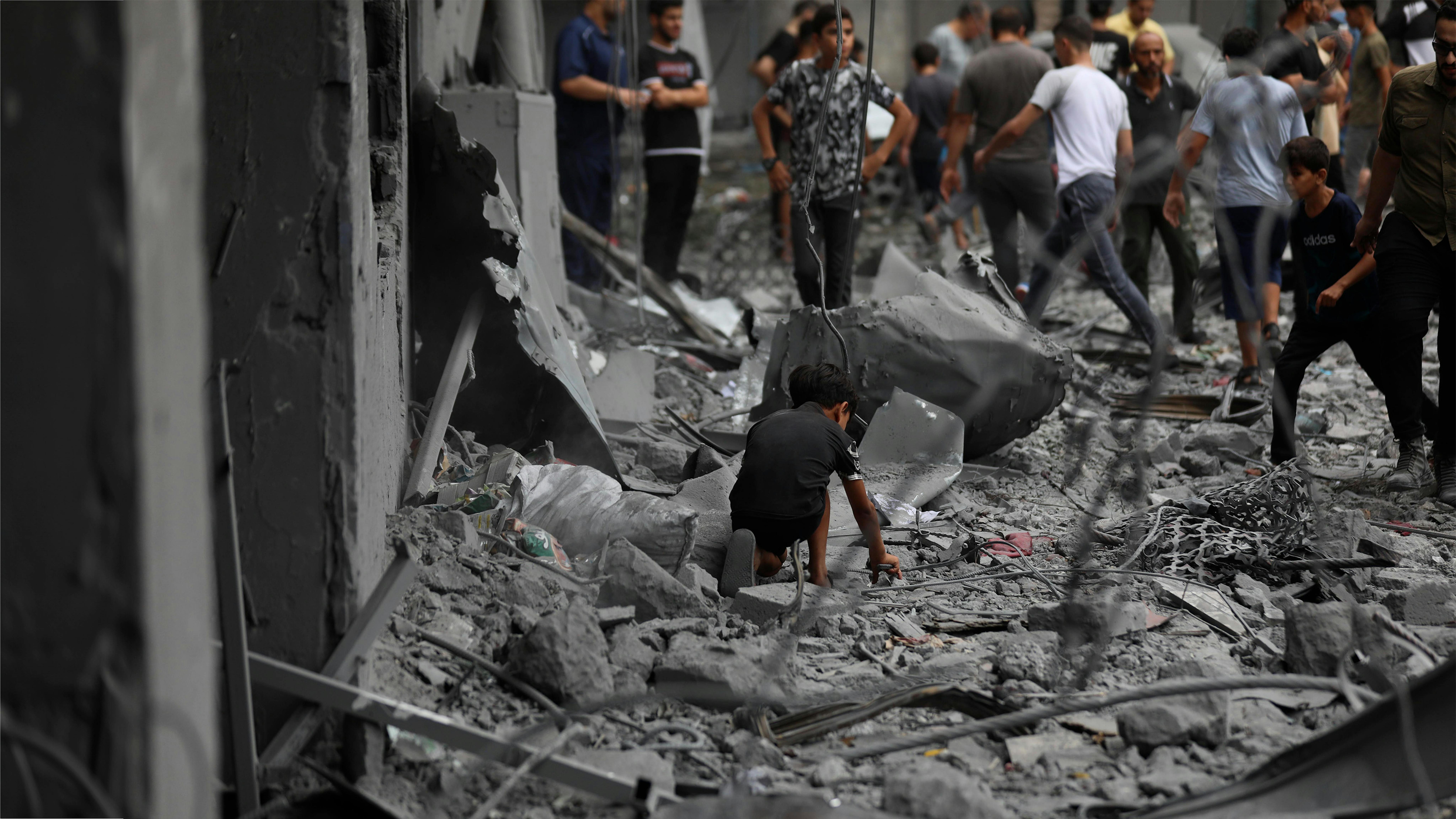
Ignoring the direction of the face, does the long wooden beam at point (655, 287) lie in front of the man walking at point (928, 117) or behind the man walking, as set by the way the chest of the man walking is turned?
behind

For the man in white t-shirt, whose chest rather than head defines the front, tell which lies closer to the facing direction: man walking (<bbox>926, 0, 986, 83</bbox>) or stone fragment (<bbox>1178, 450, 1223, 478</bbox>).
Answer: the man walking

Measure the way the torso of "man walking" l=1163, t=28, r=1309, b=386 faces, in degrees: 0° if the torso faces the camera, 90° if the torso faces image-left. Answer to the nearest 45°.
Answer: approximately 180°

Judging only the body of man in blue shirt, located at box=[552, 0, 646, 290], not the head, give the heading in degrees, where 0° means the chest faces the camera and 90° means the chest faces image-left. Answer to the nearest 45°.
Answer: approximately 270°

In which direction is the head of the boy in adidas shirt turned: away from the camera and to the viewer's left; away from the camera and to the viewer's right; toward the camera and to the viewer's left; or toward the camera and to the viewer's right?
toward the camera and to the viewer's left

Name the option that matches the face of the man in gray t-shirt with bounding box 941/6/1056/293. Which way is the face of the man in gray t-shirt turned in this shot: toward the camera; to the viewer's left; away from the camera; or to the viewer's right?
away from the camera

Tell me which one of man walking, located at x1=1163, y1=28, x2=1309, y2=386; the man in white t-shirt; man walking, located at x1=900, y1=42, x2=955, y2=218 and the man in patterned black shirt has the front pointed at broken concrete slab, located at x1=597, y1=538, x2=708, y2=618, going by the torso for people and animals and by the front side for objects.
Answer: the man in patterned black shirt

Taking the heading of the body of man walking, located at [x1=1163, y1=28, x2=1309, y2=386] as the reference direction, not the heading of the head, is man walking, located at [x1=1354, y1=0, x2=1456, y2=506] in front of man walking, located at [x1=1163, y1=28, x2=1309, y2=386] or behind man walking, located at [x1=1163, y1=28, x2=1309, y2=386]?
behind

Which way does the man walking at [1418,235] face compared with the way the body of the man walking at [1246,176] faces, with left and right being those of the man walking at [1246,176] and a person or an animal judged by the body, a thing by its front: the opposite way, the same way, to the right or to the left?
the opposite way

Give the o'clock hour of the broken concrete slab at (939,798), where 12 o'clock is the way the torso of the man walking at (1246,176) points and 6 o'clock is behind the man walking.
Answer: The broken concrete slab is roughly at 6 o'clock from the man walking.

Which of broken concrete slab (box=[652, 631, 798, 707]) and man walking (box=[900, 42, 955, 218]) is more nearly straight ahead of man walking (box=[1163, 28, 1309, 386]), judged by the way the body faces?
the man walking

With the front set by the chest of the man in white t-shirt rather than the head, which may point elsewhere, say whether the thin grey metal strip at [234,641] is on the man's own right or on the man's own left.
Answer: on the man's own left

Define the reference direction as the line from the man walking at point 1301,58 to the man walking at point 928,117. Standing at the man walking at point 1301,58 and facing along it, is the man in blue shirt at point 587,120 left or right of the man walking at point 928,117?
left

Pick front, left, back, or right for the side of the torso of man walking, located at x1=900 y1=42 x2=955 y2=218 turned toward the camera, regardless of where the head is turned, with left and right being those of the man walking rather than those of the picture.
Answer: back

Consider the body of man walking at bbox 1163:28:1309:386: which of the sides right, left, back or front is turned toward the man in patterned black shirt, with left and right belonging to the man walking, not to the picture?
left

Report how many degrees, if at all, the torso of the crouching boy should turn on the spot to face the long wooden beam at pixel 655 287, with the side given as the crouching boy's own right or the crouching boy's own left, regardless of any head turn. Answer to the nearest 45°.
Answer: approximately 45° to the crouching boy's own left

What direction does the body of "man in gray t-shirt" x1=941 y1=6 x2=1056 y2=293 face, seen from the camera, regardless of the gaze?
away from the camera
